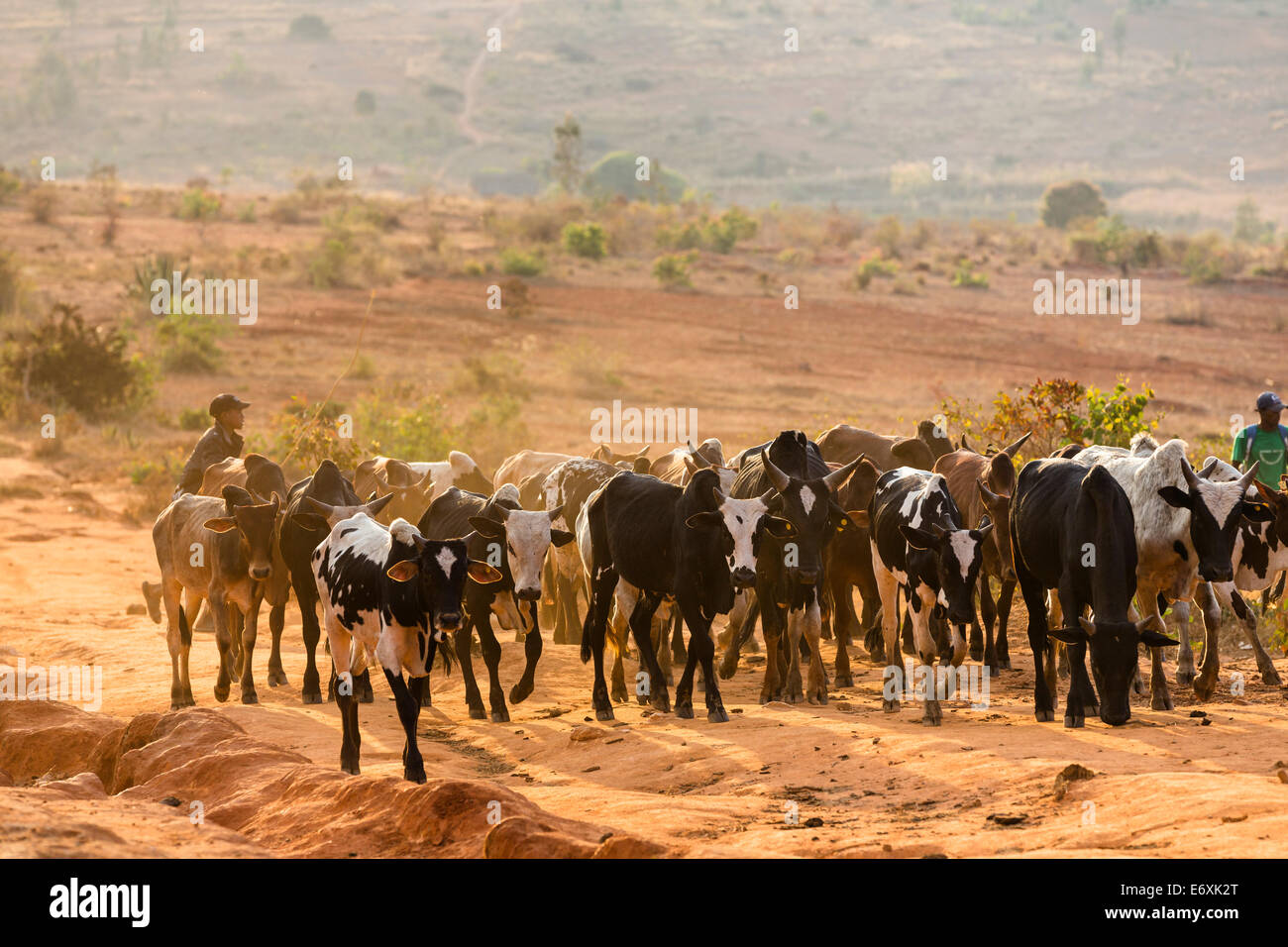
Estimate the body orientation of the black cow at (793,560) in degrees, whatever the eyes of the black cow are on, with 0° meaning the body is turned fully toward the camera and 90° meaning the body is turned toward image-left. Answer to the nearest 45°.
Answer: approximately 0°

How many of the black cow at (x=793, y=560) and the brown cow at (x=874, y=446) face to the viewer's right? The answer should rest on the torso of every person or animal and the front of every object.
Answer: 1

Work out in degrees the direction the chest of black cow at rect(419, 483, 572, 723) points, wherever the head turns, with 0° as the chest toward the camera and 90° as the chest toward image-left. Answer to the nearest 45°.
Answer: approximately 315°

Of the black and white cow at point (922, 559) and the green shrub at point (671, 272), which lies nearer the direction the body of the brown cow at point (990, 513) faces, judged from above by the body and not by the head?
the black and white cow

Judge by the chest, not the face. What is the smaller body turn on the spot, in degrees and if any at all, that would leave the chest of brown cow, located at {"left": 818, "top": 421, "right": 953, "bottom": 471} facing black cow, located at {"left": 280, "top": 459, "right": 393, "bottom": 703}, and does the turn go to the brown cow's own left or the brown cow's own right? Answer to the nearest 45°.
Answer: approximately 135° to the brown cow's own right

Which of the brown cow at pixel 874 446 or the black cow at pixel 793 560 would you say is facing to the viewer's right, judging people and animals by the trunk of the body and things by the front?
the brown cow
